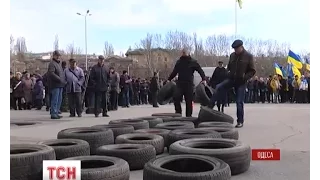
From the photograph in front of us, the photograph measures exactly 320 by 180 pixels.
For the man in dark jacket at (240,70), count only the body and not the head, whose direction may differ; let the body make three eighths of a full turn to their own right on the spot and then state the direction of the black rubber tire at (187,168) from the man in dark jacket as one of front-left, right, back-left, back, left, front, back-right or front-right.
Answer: back

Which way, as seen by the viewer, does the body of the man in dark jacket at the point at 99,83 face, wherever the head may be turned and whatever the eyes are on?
toward the camera

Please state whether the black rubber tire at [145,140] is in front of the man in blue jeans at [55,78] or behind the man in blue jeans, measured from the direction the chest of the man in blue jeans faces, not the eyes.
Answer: in front

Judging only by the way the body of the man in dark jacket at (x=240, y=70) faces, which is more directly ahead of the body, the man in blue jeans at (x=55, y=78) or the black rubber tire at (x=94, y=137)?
the black rubber tire

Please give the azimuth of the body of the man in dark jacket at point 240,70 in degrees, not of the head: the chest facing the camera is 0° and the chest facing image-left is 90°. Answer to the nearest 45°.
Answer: approximately 45°

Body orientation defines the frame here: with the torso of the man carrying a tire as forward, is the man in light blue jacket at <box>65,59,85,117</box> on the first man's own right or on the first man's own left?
on the first man's own right

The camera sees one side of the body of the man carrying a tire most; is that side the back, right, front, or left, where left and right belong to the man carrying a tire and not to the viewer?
front

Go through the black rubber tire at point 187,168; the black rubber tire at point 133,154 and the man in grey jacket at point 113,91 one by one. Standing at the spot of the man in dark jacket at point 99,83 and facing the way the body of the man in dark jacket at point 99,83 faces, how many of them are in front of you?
2

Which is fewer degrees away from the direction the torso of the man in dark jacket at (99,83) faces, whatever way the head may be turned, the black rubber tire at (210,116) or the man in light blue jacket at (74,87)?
the black rubber tire

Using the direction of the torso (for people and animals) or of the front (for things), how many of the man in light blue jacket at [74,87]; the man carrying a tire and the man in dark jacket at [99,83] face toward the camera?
3

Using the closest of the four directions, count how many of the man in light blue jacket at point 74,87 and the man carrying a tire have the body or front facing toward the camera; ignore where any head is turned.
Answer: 2

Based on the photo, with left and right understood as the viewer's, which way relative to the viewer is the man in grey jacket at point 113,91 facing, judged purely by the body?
facing the viewer and to the left of the viewer
